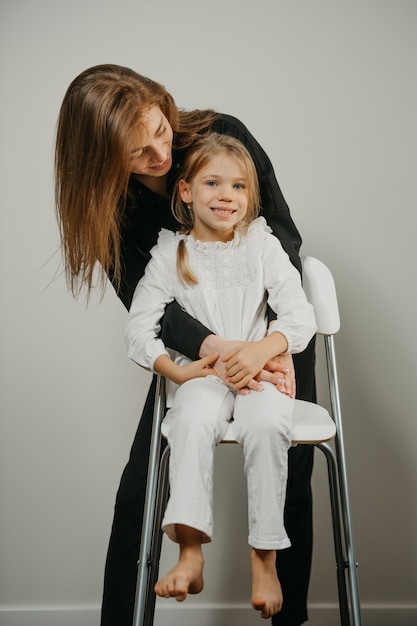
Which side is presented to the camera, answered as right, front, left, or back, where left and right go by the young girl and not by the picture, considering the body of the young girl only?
front

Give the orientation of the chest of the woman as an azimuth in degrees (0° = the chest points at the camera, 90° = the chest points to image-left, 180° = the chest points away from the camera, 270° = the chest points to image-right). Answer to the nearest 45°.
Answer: approximately 0°

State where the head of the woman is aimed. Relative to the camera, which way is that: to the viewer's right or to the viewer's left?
to the viewer's right
